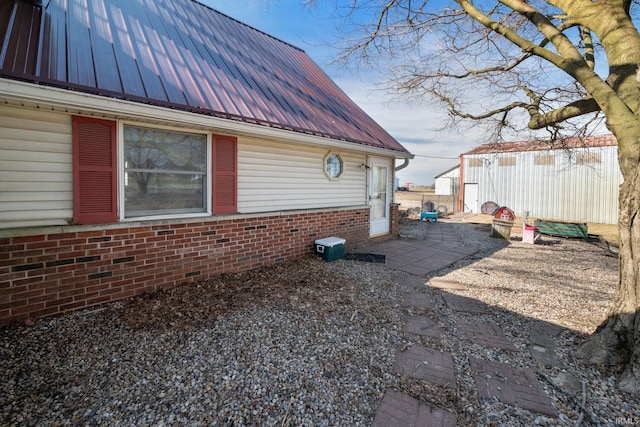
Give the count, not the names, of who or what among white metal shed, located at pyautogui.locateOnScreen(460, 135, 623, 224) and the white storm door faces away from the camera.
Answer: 0

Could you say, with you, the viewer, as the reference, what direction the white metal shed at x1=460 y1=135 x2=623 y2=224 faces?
facing the viewer and to the left of the viewer

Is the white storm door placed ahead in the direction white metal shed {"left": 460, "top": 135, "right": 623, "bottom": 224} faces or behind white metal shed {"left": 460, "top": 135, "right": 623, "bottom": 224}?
ahead

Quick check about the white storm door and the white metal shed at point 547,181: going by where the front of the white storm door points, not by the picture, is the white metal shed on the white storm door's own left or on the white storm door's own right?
on the white storm door's own left

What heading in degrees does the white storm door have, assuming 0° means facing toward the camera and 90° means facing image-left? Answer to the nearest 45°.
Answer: approximately 315°
